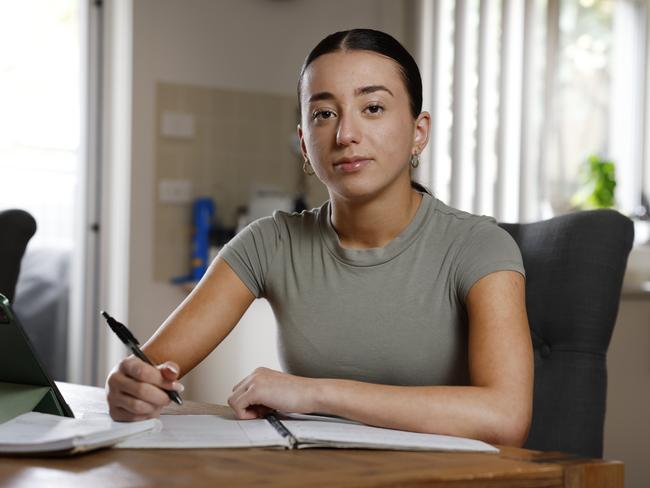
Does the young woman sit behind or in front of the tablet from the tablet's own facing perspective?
in front

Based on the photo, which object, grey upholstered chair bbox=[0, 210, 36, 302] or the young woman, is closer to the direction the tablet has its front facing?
the young woman

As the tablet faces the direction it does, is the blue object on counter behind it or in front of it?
in front

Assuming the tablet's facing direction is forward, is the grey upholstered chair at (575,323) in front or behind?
in front

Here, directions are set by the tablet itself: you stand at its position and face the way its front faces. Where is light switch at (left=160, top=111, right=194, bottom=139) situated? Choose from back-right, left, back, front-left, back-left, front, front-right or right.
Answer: front-left

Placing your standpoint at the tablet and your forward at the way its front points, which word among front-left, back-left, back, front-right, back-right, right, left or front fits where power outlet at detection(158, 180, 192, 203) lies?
front-left

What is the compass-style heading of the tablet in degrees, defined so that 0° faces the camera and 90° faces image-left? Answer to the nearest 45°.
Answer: approximately 225°
